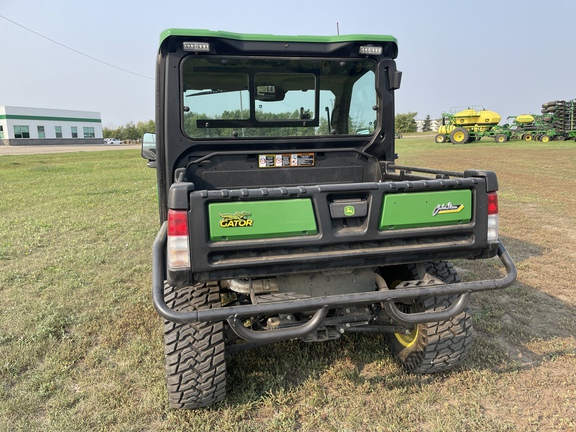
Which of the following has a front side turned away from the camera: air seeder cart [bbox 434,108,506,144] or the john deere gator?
the john deere gator

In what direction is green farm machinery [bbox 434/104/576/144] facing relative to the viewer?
to the viewer's right

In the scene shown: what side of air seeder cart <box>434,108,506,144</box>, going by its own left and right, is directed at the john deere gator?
right

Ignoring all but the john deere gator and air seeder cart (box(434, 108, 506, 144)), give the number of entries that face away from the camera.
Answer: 1

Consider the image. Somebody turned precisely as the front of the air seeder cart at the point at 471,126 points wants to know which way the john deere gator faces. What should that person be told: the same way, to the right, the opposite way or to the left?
to the left

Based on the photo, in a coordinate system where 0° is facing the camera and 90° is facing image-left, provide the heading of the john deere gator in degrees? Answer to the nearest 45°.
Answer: approximately 180°

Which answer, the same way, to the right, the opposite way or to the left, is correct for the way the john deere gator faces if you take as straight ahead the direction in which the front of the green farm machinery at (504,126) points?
to the left

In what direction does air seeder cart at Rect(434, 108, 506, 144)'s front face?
to the viewer's right

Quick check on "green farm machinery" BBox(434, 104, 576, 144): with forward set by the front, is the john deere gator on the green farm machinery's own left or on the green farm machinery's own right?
on the green farm machinery's own right

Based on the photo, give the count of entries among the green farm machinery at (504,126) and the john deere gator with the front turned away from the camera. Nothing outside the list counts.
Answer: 1

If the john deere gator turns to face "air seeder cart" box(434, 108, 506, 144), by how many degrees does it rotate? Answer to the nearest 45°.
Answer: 0° — it already faces it
